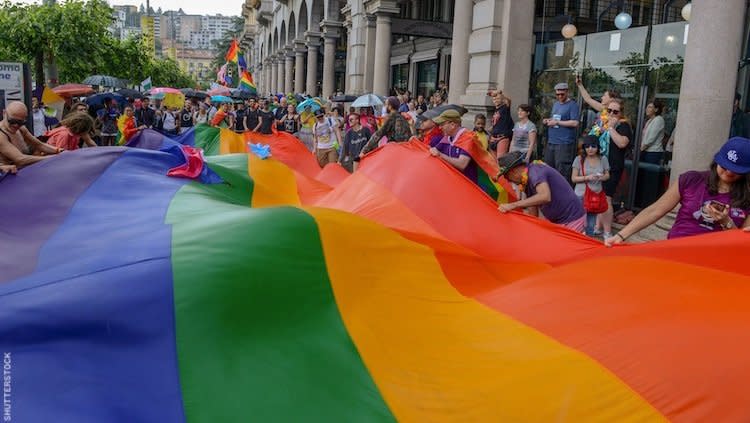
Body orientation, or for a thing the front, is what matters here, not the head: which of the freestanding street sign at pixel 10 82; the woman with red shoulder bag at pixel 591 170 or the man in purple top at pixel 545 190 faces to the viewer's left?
the man in purple top

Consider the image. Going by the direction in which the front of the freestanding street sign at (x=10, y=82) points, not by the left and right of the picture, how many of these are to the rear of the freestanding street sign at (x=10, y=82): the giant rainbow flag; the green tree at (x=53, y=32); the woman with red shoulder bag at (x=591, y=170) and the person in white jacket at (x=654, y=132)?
1

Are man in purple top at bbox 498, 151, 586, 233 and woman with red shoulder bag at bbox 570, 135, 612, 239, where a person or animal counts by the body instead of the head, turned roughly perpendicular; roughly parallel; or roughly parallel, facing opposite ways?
roughly perpendicular

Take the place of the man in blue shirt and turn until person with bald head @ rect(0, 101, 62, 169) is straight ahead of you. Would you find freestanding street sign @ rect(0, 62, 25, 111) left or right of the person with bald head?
right

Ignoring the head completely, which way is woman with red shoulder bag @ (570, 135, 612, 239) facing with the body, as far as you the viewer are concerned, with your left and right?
facing the viewer

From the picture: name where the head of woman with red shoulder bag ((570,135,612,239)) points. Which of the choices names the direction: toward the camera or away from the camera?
toward the camera

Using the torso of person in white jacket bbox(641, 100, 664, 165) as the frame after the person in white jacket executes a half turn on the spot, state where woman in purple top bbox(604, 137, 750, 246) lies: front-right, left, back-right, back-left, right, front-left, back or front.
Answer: right

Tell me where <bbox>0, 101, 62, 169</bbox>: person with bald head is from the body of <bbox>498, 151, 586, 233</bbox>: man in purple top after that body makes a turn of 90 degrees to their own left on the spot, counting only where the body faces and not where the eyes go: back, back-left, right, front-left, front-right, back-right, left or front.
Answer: right

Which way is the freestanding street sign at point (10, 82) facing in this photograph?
toward the camera

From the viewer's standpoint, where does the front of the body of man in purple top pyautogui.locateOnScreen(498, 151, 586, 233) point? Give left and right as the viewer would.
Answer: facing to the left of the viewer

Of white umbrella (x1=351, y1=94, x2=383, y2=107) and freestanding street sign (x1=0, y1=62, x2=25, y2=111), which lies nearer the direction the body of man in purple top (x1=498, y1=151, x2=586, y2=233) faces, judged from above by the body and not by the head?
the freestanding street sign
